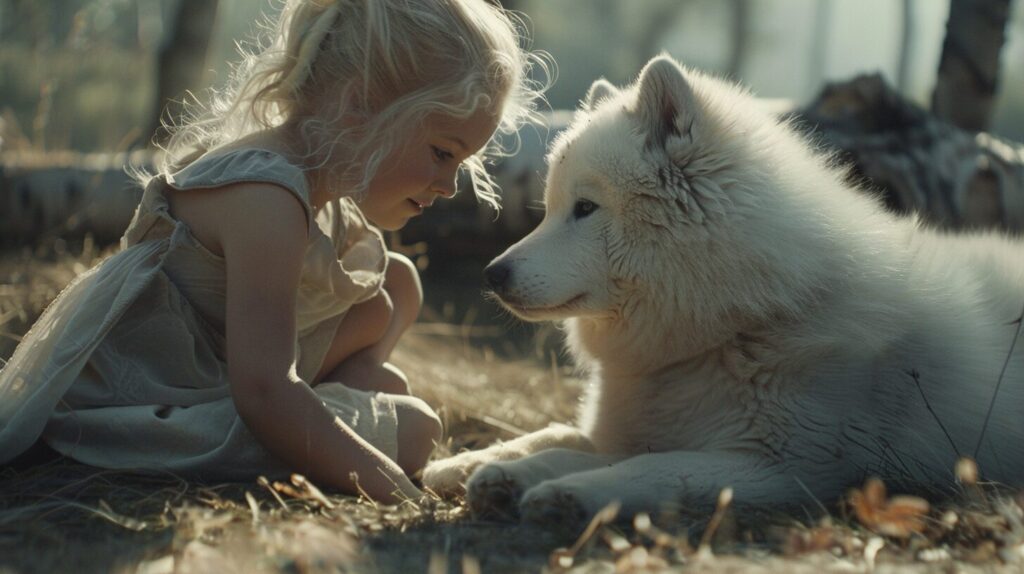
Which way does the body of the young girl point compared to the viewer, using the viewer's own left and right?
facing to the right of the viewer

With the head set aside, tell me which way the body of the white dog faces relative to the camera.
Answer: to the viewer's left

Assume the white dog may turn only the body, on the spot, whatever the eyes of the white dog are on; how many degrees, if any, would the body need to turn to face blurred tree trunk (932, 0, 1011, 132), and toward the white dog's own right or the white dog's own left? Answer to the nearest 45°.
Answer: approximately 90° to the white dog's own right

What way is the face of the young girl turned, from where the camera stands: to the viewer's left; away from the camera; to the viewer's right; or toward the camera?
to the viewer's right

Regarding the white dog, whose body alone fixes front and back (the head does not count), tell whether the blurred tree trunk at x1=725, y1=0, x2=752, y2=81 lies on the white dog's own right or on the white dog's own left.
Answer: on the white dog's own right

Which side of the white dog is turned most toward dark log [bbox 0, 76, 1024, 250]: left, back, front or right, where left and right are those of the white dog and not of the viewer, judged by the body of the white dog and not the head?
right

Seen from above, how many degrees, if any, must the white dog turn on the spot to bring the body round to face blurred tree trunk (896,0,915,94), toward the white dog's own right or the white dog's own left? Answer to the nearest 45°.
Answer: approximately 90° to the white dog's own right
